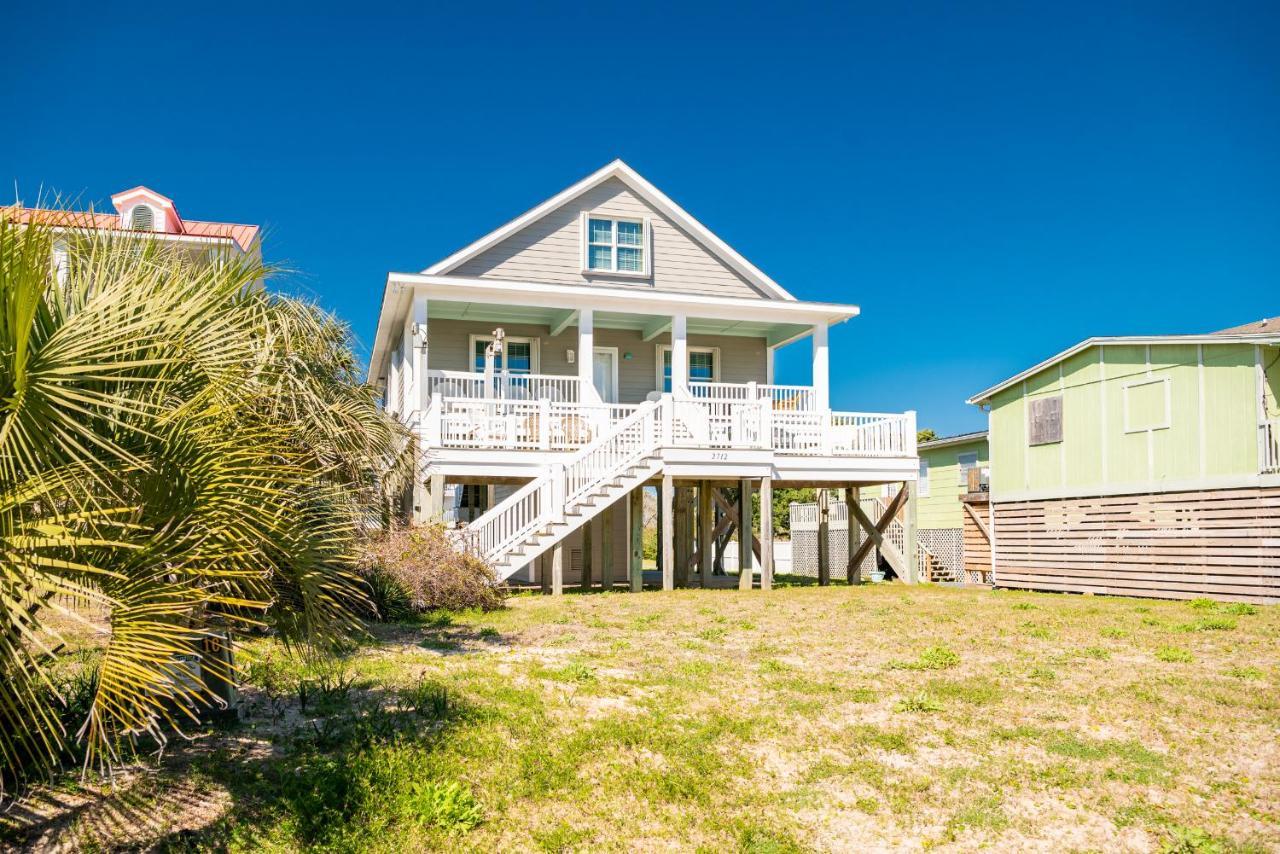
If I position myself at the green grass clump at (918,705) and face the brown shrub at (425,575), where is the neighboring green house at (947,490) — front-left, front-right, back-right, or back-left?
front-right

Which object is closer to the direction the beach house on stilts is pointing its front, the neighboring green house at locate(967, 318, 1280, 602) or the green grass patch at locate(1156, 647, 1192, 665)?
the green grass patch

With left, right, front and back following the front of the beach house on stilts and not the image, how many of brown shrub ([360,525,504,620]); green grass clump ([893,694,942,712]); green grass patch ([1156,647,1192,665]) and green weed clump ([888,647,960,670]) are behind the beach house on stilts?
0

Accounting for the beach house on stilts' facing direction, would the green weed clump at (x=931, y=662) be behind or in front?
in front

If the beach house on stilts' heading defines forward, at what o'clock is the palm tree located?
The palm tree is roughly at 12 o'clock from the beach house on stilts.

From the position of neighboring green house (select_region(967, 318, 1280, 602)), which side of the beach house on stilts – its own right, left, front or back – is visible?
left

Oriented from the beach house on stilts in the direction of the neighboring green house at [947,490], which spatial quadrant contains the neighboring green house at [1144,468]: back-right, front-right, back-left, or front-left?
front-right

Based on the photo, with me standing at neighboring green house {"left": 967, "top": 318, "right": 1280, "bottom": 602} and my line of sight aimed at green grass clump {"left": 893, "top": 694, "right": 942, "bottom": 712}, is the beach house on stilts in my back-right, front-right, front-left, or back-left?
front-right

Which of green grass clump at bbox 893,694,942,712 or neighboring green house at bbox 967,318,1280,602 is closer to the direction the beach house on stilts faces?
the green grass clump

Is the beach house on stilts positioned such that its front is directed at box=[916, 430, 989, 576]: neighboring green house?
no

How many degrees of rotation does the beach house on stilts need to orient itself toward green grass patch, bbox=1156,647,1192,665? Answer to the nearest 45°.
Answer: approximately 45° to its left

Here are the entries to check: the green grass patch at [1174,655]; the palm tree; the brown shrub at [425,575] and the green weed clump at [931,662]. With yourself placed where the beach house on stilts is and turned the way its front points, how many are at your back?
0

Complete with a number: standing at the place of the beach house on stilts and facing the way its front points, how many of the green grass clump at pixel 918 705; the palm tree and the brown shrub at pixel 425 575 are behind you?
0

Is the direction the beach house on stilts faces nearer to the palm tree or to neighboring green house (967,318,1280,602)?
the palm tree

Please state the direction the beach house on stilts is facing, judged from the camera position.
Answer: facing the viewer

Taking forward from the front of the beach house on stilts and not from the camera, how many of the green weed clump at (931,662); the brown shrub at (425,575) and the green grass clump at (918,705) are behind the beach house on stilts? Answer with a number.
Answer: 0
